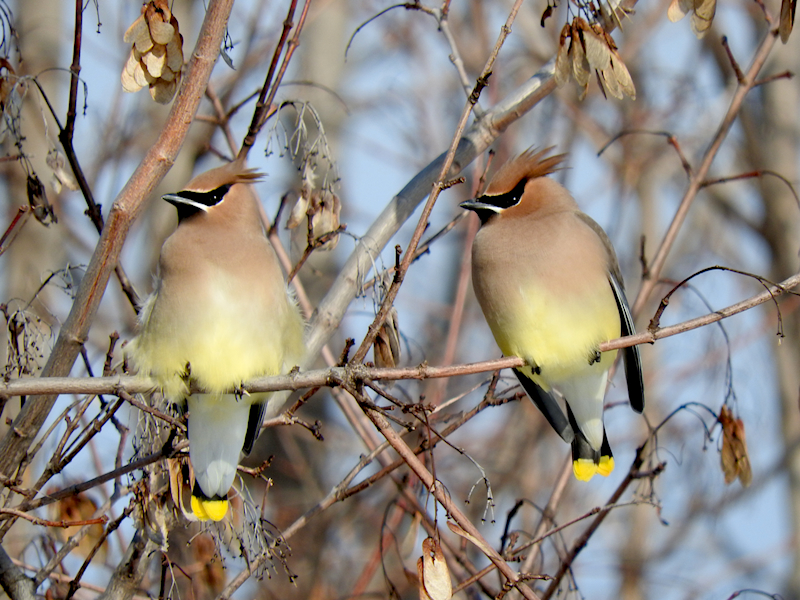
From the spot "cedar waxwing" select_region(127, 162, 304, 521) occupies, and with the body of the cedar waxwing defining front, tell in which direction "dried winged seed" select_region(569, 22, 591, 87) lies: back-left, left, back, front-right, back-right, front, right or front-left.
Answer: front-left

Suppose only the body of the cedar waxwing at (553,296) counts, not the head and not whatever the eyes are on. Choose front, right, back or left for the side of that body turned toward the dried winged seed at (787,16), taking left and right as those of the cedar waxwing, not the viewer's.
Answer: left

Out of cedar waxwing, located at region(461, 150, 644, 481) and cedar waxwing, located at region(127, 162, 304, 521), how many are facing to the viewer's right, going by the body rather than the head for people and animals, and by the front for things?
0

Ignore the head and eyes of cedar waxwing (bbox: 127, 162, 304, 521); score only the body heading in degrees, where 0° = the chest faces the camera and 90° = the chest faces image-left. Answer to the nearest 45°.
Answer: approximately 0°

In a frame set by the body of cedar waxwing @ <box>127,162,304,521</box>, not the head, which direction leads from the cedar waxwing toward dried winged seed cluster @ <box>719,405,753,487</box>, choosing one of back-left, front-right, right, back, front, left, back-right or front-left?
left

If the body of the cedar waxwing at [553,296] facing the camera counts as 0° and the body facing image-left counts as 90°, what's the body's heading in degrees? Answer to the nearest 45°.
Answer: approximately 45°
